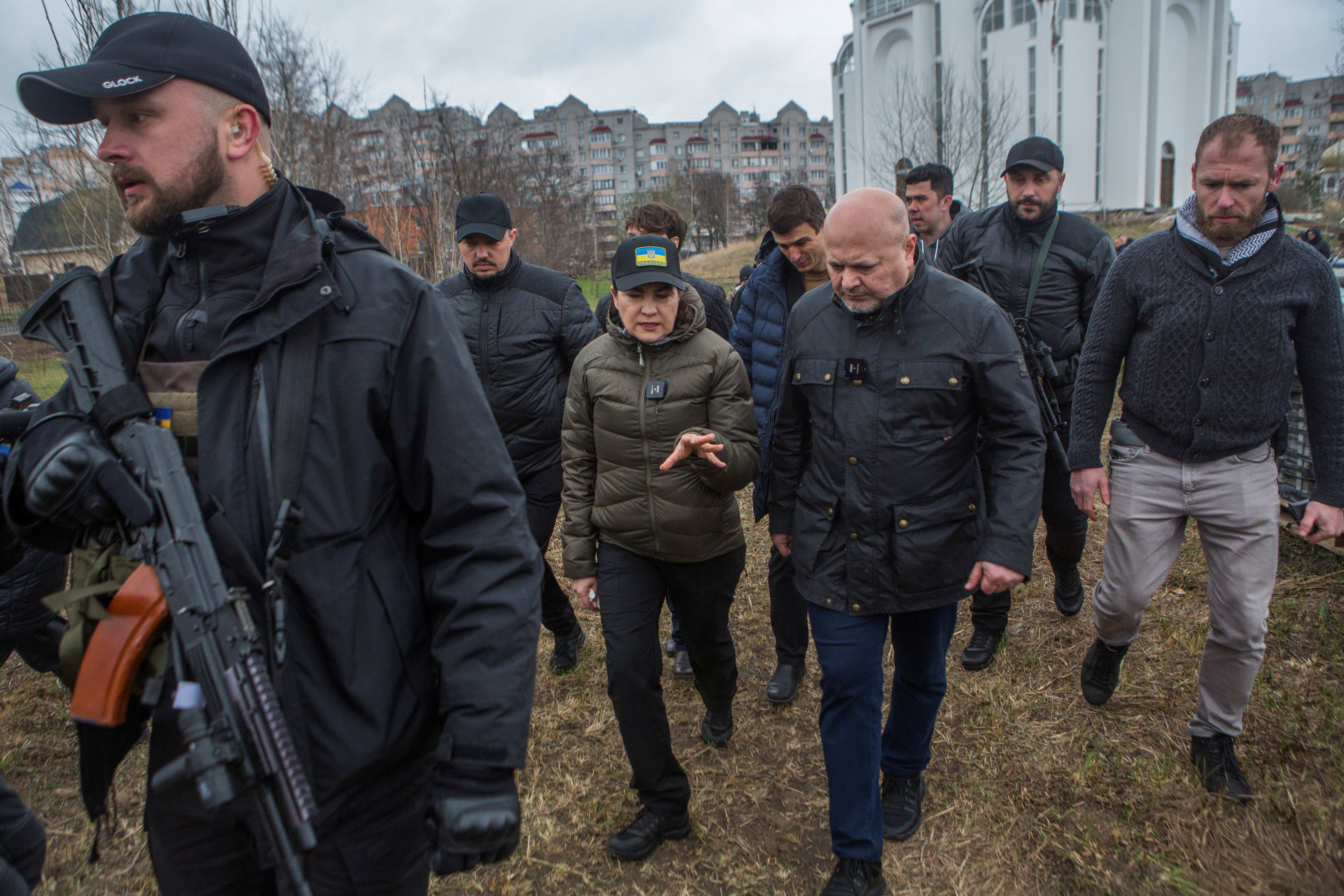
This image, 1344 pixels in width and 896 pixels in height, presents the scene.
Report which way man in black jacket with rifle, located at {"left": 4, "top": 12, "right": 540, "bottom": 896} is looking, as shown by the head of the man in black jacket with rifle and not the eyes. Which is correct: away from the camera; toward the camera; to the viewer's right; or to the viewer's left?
to the viewer's left

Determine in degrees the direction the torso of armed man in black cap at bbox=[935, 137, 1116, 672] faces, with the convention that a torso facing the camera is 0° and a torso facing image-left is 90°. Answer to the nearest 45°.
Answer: approximately 0°

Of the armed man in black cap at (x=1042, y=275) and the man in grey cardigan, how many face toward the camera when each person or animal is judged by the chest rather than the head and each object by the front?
2

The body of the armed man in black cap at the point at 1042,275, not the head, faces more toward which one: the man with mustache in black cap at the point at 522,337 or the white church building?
the man with mustache in black cap

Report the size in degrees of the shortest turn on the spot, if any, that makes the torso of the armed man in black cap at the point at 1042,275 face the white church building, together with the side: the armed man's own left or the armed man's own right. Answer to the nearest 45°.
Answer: approximately 180°

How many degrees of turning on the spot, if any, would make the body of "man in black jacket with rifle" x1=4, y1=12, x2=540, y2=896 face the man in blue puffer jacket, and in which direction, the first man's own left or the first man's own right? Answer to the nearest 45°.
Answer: approximately 180°

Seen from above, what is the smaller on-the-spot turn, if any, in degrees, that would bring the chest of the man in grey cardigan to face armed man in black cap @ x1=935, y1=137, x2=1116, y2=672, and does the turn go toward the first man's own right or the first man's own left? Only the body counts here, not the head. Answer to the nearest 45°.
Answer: approximately 135° to the first man's own right

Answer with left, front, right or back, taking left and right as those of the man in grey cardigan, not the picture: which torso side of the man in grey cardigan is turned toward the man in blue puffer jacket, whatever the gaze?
right

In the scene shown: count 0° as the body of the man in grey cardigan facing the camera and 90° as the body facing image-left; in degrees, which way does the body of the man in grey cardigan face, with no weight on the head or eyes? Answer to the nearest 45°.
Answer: approximately 0°

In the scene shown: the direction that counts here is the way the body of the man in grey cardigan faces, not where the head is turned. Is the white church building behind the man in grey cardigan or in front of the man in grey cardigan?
behind

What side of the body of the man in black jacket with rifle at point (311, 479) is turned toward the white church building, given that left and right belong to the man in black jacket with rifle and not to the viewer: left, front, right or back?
back

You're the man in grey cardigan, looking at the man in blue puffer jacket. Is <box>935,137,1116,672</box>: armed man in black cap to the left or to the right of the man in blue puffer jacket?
right
